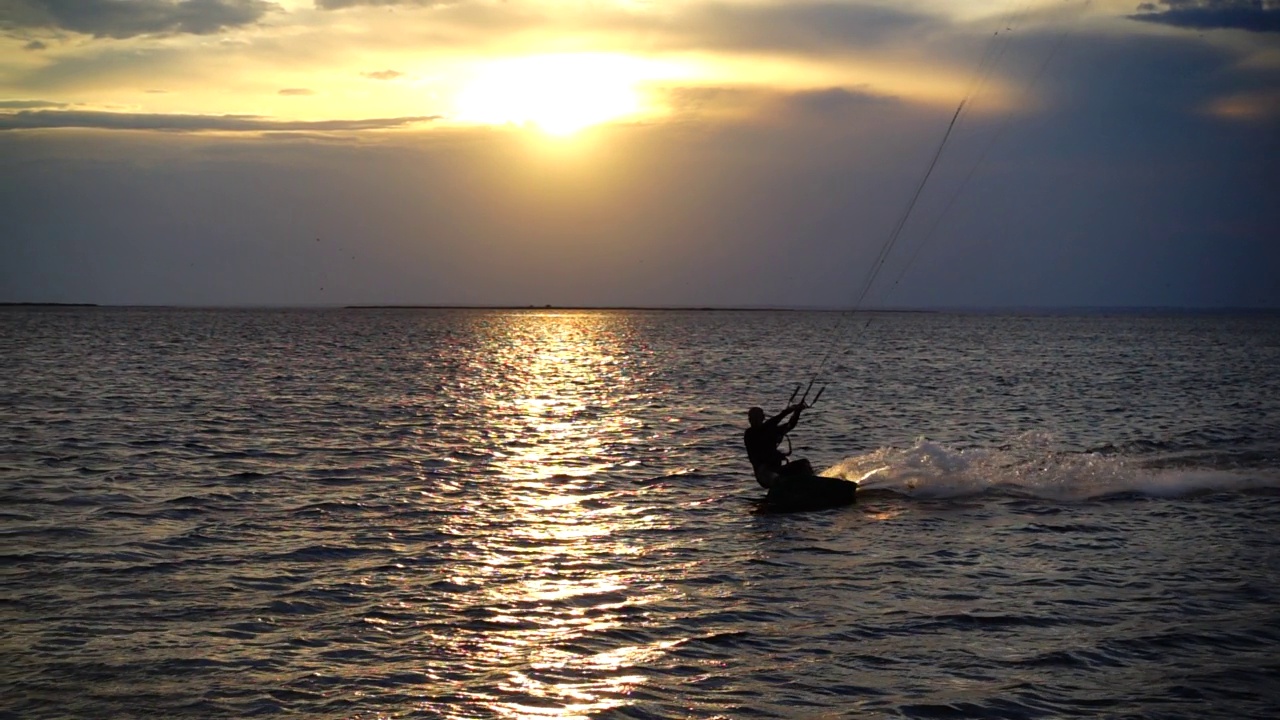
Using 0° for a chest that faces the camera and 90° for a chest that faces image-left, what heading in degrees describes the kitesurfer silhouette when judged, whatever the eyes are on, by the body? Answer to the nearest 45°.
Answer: approximately 270°
